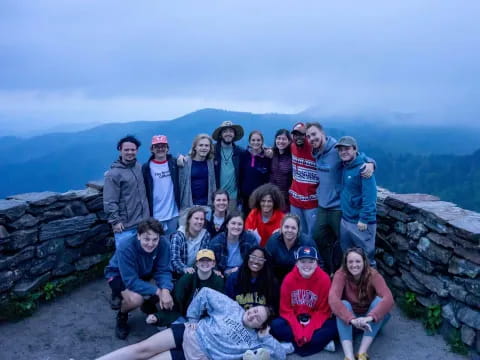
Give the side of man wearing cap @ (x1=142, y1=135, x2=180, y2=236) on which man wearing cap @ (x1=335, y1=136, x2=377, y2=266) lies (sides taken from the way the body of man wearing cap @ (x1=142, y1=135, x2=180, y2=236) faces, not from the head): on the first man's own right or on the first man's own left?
on the first man's own left

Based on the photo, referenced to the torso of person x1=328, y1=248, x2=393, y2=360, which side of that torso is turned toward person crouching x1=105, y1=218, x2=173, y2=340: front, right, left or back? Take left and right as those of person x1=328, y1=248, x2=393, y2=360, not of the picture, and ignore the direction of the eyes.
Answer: right

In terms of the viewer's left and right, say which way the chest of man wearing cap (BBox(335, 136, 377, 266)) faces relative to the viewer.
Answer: facing the viewer and to the left of the viewer

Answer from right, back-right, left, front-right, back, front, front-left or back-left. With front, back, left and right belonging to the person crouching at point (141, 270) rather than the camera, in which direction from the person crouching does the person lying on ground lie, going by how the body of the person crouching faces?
front

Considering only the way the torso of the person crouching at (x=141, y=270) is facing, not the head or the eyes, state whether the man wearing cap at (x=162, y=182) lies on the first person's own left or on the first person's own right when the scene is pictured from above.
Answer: on the first person's own left

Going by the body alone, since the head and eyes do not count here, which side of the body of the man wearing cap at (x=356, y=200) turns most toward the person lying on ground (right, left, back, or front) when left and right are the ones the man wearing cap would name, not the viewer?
front

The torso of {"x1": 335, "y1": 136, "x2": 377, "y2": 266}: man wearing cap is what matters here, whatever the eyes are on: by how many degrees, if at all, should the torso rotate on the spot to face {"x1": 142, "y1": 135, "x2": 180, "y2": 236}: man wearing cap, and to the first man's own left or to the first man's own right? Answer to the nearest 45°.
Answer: approximately 45° to the first man's own right

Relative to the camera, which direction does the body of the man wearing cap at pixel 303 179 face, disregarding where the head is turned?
toward the camera

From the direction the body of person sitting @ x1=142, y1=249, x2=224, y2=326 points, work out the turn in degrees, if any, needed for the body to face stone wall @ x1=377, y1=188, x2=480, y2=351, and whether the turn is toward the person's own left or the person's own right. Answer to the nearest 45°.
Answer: approximately 90° to the person's own left

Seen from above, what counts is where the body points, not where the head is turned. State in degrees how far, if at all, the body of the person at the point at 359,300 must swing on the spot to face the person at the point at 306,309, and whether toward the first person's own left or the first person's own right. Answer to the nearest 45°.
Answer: approximately 90° to the first person's own right

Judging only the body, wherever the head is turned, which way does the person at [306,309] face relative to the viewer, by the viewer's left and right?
facing the viewer

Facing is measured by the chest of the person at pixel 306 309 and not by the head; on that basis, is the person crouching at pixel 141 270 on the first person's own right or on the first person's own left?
on the first person's own right
